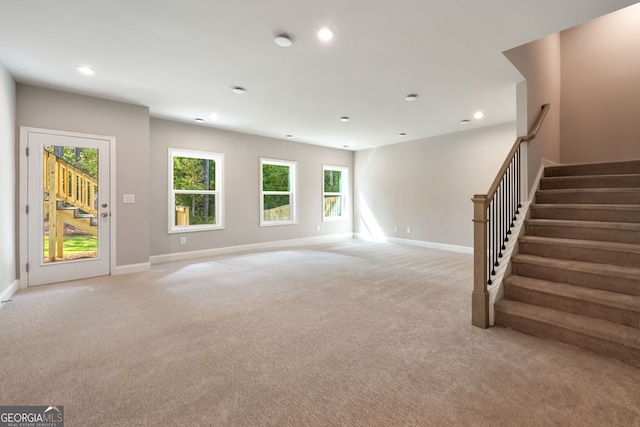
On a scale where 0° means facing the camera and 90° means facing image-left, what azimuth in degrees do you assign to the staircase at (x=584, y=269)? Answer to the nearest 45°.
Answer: approximately 45°

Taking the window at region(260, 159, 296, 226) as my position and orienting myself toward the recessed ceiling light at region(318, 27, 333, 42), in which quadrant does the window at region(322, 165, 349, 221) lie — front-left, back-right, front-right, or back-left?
back-left

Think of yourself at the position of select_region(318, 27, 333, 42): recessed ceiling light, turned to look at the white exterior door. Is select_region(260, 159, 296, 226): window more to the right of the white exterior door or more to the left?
right

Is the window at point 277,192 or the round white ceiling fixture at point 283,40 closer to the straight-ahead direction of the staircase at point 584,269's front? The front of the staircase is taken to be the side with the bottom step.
the round white ceiling fixture

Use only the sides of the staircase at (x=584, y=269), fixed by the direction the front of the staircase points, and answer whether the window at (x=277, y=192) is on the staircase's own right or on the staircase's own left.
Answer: on the staircase's own right

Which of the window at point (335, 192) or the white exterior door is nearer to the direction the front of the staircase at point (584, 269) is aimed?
the white exterior door
